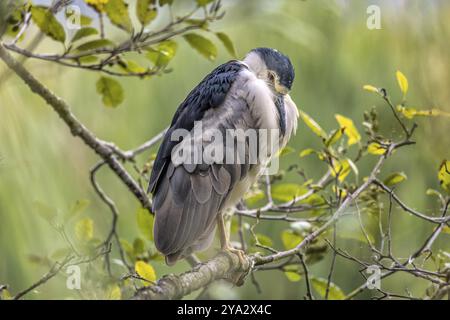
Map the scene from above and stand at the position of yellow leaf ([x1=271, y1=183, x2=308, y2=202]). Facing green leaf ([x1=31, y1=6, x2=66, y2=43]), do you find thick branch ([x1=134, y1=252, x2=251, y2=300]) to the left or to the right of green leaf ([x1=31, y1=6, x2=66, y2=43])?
left

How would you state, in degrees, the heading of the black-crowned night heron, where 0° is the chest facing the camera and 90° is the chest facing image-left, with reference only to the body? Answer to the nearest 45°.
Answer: approximately 270°
